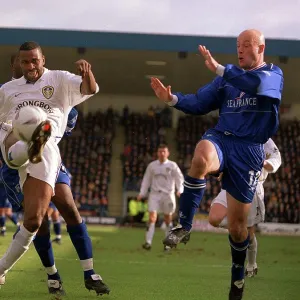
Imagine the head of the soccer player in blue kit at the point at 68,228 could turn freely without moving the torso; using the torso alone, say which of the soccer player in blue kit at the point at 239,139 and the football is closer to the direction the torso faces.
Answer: the soccer player in blue kit

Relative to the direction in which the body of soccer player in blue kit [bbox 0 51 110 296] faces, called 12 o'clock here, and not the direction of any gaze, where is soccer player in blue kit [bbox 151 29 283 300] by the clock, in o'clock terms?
soccer player in blue kit [bbox 151 29 283 300] is roughly at 11 o'clock from soccer player in blue kit [bbox 0 51 110 296].

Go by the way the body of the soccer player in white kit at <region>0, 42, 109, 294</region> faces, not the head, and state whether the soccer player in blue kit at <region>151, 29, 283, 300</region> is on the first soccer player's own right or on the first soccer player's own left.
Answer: on the first soccer player's own left

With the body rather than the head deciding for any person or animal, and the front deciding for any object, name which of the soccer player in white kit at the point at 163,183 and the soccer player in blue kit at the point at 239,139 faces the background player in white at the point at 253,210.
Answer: the soccer player in white kit

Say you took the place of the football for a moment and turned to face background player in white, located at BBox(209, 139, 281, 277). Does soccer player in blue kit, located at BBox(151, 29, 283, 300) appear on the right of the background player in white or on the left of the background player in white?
right

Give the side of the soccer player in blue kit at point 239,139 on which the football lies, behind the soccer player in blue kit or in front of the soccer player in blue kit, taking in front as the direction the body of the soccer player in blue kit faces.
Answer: in front

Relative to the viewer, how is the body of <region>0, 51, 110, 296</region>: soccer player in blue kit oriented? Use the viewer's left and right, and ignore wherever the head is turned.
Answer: facing the viewer and to the right of the viewer

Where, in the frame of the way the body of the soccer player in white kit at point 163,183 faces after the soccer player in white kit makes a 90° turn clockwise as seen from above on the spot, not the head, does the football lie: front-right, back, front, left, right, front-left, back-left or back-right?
left

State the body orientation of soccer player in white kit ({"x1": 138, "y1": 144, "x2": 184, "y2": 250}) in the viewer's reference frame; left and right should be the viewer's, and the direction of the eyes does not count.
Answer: facing the viewer

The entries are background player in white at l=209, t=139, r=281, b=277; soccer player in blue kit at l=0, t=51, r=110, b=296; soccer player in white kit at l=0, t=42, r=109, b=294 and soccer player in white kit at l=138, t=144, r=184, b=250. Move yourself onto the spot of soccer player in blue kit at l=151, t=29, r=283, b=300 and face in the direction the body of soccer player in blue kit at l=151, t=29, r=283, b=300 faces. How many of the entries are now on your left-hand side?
0

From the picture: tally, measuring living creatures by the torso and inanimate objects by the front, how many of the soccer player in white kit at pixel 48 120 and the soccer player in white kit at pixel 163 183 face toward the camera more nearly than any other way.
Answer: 2

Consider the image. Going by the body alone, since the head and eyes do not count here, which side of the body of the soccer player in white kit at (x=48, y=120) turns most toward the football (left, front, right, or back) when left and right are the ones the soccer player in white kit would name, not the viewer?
front

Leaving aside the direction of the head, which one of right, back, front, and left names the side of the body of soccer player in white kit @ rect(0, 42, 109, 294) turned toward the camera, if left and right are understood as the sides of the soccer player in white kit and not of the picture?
front

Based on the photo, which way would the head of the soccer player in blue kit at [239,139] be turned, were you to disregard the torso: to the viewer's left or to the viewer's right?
to the viewer's left

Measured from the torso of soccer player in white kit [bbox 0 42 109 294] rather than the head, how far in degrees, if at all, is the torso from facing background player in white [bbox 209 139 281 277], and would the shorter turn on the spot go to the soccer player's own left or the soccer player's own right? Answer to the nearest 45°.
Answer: approximately 135° to the soccer player's own left

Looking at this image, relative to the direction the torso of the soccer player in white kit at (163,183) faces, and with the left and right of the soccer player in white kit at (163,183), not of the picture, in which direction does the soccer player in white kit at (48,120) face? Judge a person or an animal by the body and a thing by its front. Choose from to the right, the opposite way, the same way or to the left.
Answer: the same way

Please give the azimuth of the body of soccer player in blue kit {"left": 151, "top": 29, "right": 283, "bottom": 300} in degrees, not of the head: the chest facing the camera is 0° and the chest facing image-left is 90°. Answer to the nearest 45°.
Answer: approximately 45°
